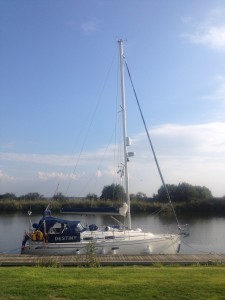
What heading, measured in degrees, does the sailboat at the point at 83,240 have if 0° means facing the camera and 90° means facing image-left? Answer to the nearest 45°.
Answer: approximately 270°
